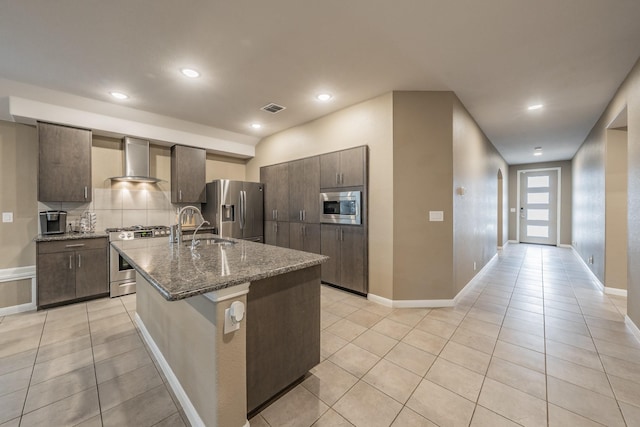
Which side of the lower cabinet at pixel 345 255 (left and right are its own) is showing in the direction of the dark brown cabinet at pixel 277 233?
right

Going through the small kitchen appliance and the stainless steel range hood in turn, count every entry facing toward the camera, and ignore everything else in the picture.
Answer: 2

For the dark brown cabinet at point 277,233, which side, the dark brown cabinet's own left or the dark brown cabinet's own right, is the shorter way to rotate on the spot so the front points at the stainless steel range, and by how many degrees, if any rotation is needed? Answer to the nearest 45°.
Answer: approximately 45° to the dark brown cabinet's own right

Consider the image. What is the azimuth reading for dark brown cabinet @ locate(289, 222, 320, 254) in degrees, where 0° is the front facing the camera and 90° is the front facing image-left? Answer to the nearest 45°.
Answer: approximately 45°

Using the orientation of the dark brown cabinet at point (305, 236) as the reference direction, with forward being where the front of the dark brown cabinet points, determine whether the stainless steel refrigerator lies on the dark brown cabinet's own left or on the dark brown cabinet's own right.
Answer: on the dark brown cabinet's own right

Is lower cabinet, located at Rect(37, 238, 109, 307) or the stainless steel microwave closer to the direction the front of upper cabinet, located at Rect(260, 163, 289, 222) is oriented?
the lower cabinet

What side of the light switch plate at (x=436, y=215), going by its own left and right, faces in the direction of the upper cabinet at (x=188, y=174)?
right

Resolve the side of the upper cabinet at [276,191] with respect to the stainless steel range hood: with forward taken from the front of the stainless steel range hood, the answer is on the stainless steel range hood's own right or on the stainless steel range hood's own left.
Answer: on the stainless steel range hood's own left

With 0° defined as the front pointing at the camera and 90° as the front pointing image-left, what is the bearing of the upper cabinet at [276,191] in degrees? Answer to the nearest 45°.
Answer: approximately 45°
